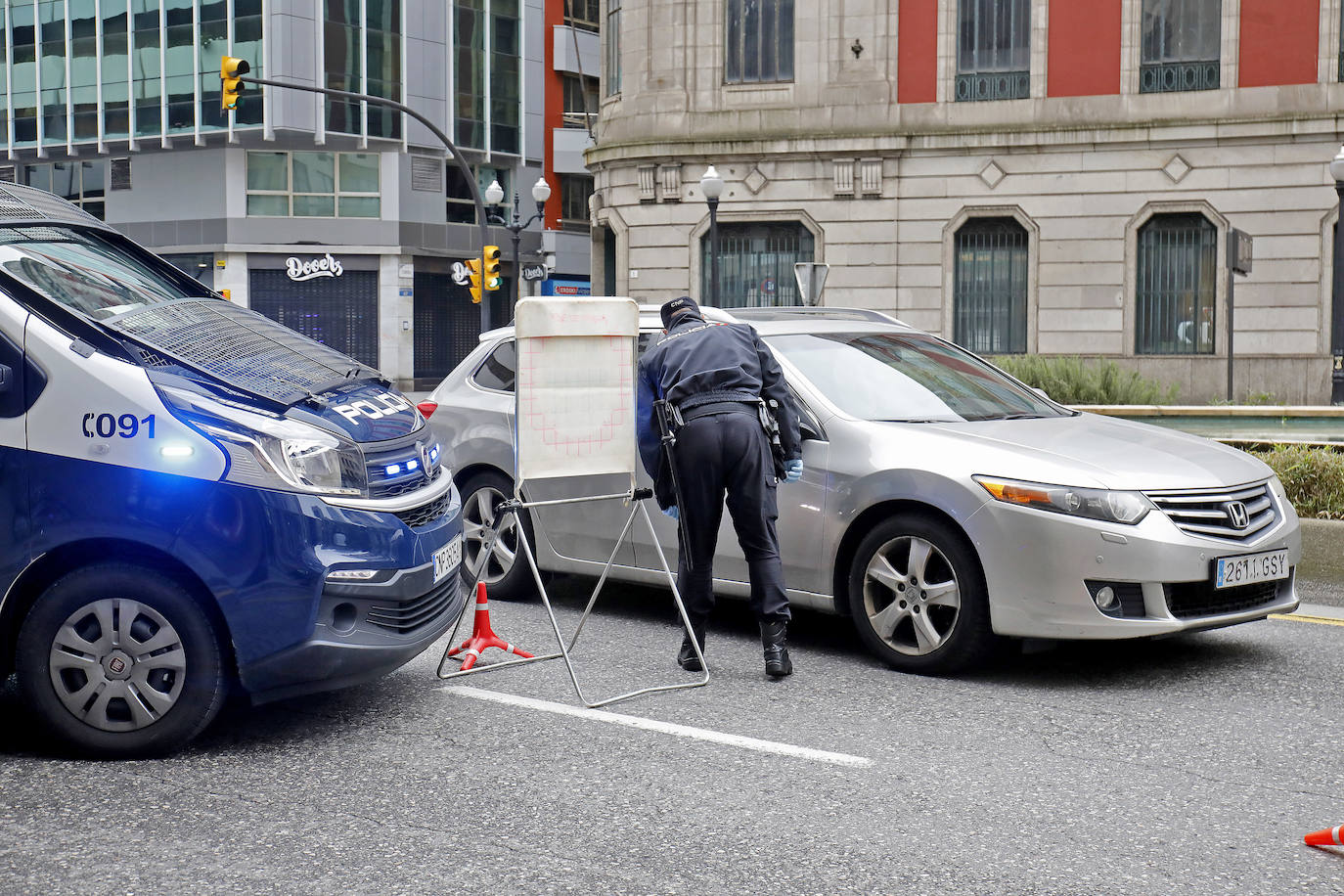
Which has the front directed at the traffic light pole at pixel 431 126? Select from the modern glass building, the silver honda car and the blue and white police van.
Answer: the modern glass building

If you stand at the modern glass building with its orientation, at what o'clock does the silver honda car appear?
The silver honda car is roughly at 12 o'clock from the modern glass building.

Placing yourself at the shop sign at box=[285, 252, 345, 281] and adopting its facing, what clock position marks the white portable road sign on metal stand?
The white portable road sign on metal stand is roughly at 12 o'clock from the shop sign.

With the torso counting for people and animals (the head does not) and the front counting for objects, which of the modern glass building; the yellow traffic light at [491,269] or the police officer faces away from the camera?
the police officer

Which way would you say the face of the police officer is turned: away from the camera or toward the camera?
away from the camera

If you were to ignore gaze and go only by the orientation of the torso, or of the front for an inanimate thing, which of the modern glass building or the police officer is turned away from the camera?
the police officer

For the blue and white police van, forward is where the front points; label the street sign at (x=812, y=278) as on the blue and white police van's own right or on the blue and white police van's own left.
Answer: on the blue and white police van's own left

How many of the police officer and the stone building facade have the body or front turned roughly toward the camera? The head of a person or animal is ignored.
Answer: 1

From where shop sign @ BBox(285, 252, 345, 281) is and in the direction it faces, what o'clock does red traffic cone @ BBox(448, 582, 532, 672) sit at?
The red traffic cone is roughly at 12 o'clock from the shop sign.

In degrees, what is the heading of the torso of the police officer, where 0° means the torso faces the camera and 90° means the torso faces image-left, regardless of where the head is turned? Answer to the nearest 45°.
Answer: approximately 180°

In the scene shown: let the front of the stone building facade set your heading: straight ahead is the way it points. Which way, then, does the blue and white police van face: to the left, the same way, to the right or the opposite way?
to the left
